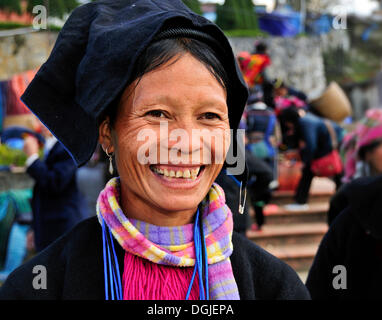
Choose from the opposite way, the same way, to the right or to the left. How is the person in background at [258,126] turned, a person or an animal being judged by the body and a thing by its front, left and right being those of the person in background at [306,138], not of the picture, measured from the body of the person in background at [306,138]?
to the right

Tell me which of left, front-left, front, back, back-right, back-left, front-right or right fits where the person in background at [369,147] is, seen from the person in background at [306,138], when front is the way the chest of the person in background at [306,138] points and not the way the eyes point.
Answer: left

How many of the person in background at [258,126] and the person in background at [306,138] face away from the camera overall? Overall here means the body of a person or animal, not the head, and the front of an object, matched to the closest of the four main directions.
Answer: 1

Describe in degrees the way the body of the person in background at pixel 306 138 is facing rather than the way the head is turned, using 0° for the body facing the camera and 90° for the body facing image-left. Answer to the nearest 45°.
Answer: approximately 90°

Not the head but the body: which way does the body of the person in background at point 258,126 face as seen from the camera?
away from the camera

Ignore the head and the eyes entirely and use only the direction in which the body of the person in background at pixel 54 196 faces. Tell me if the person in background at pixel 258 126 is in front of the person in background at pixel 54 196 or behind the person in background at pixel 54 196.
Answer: behind

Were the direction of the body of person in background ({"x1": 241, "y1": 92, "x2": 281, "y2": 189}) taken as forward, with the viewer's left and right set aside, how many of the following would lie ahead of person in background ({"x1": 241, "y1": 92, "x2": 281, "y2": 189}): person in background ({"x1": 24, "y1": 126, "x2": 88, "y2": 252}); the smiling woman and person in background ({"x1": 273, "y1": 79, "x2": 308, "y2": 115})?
1

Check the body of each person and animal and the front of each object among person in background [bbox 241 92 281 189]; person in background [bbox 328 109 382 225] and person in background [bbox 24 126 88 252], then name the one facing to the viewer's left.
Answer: person in background [bbox 24 126 88 252]
